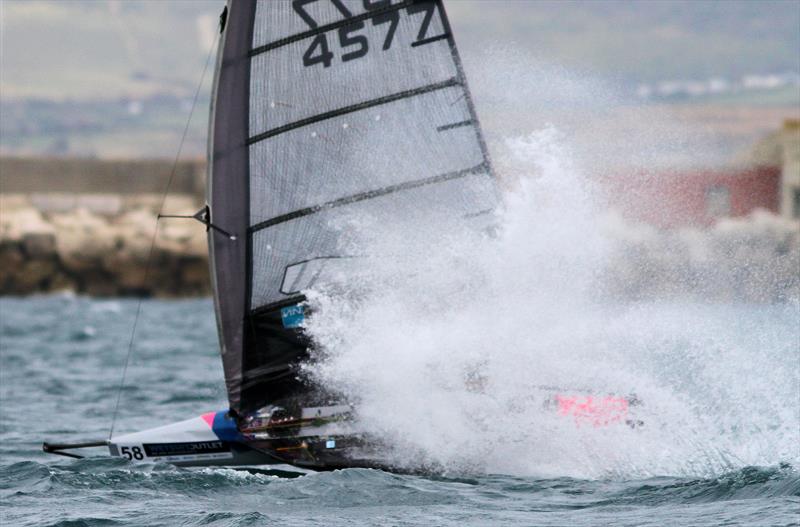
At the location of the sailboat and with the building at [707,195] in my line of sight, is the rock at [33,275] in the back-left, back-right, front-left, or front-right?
front-left

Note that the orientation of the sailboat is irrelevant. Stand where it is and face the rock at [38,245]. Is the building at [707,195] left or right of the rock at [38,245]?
right

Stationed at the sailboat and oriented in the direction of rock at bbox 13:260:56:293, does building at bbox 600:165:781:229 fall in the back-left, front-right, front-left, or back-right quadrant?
front-right

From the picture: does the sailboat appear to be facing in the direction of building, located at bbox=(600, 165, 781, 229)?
no
